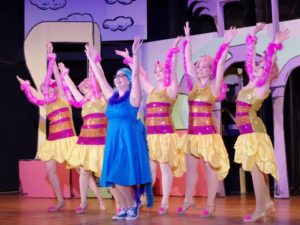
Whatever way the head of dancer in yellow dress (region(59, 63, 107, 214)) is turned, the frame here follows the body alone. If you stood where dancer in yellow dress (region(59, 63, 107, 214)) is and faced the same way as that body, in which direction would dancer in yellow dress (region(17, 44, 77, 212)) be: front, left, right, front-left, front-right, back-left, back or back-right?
right

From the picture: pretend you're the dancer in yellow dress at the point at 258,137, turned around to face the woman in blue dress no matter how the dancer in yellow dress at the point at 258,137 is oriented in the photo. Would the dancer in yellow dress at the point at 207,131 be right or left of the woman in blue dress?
right

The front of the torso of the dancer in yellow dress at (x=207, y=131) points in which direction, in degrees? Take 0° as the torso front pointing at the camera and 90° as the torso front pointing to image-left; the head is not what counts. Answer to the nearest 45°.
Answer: approximately 45°

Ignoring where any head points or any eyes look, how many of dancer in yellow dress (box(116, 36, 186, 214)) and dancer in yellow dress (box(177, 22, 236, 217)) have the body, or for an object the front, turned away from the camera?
0

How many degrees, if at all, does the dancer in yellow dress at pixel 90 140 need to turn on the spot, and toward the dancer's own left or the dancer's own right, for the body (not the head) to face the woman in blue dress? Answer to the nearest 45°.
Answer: approximately 45° to the dancer's own left

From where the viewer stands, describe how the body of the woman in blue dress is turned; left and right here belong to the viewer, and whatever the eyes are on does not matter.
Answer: facing the viewer and to the left of the viewer

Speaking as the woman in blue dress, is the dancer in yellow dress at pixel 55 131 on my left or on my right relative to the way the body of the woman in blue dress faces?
on my right

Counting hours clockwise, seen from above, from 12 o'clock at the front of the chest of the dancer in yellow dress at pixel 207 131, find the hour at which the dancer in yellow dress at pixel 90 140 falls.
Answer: the dancer in yellow dress at pixel 90 140 is roughly at 2 o'clock from the dancer in yellow dress at pixel 207 131.

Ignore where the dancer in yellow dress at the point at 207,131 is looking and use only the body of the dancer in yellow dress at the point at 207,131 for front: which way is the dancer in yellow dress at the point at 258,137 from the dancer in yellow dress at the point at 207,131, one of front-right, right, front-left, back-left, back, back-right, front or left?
left

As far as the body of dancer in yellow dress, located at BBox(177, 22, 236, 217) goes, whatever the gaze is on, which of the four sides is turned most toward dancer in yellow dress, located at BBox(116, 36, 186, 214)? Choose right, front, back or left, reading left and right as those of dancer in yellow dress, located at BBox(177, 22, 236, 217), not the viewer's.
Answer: right
